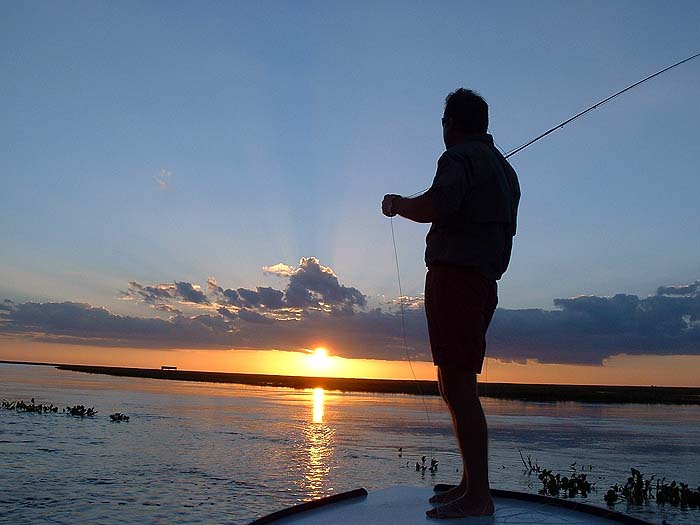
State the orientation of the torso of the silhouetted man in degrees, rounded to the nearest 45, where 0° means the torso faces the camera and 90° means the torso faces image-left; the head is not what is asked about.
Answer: approximately 135°

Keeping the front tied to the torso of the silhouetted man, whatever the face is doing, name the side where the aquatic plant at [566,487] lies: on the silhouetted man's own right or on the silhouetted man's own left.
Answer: on the silhouetted man's own right

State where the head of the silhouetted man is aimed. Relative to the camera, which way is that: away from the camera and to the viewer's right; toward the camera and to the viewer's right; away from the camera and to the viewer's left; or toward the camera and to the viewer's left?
away from the camera and to the viewer's left
